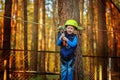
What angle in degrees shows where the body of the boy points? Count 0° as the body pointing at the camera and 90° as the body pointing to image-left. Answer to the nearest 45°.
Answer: approximately 0°

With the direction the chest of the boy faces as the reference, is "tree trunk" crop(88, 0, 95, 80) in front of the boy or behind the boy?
behind

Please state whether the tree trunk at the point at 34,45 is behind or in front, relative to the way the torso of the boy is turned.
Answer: behind

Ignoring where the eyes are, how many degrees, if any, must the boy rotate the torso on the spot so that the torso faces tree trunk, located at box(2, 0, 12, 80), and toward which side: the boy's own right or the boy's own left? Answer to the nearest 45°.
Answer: approximately 135° to the boy's own right
